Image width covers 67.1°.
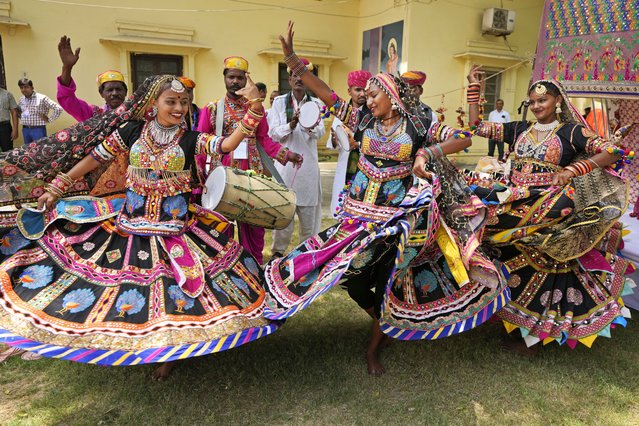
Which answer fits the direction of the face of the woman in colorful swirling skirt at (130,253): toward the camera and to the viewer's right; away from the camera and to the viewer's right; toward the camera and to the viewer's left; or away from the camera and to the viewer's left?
toward the camera and to the viewer's right

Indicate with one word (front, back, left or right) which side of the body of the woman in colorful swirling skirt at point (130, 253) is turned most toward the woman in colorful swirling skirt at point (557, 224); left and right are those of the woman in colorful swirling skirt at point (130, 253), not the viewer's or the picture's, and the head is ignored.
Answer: left

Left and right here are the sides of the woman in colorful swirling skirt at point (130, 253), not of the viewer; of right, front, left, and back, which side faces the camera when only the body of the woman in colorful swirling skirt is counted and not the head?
front

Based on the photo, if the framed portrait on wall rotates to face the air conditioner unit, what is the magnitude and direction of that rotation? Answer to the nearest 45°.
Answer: approximately 135° to its left

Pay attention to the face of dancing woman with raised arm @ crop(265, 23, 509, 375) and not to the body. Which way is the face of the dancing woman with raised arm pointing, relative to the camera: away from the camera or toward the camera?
toward the camera

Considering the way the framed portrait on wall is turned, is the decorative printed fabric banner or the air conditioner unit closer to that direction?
the decorative printed fabric banner

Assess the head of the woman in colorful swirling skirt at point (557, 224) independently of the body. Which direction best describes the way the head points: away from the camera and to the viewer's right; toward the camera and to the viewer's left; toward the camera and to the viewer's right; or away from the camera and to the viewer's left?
toward the camera and to the viewer's left

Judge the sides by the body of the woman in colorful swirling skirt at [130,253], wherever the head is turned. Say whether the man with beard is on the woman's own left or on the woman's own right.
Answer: on the woman's own left

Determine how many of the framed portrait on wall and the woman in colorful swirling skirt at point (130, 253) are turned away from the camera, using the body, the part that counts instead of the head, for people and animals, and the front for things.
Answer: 0

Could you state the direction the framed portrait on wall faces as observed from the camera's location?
facing the viewer and to the left of the viewer

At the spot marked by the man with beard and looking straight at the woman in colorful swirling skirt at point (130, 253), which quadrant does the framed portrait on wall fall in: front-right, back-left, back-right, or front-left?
back-right

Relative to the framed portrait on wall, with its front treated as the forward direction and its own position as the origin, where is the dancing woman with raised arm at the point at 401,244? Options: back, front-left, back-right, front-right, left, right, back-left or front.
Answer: front-left

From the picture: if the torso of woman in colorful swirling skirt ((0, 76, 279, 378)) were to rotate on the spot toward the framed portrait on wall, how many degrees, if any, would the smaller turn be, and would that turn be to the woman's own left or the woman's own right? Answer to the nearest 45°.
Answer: approximately 135° to the woman's own left

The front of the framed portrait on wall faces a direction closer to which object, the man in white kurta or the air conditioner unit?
the man in white kurta
